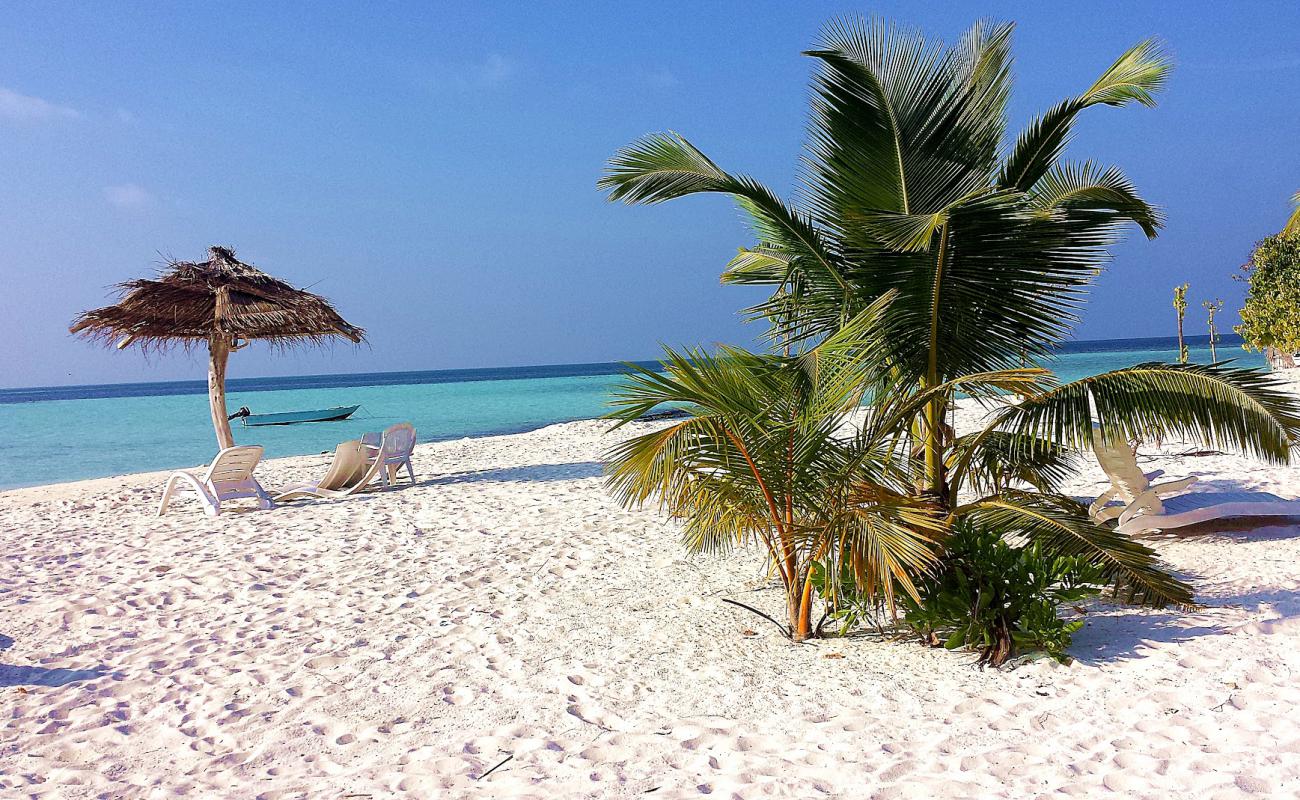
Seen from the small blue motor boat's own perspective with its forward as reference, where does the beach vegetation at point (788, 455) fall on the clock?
The beach vegetation is roughly at 3 o'clock from the small blue motor boat.

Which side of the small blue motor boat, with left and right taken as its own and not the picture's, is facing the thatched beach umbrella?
right

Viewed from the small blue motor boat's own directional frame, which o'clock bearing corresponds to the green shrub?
The green shrub is roughly at 3 o'clock from the small blue motor boat.

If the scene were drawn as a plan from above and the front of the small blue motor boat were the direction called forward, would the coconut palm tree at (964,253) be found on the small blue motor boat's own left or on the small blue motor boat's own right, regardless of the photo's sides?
on the small blue motor boat's own right

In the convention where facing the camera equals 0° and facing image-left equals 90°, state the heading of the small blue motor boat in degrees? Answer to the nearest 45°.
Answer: approximately 270°

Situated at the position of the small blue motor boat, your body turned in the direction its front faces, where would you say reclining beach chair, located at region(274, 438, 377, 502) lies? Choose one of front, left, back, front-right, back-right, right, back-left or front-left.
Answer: right

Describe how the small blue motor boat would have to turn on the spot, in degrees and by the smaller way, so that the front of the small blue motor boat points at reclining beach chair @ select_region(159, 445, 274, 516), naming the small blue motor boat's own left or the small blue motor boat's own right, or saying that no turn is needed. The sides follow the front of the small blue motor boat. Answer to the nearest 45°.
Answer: approximately 90° to the small blue motor boat's own right

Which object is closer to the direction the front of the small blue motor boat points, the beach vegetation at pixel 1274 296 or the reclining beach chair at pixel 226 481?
the beach vegetation

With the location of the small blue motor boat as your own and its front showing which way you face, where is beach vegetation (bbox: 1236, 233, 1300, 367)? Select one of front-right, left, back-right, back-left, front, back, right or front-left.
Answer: front-right

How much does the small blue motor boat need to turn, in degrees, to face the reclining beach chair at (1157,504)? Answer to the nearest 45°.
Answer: approximately 90° to its right
